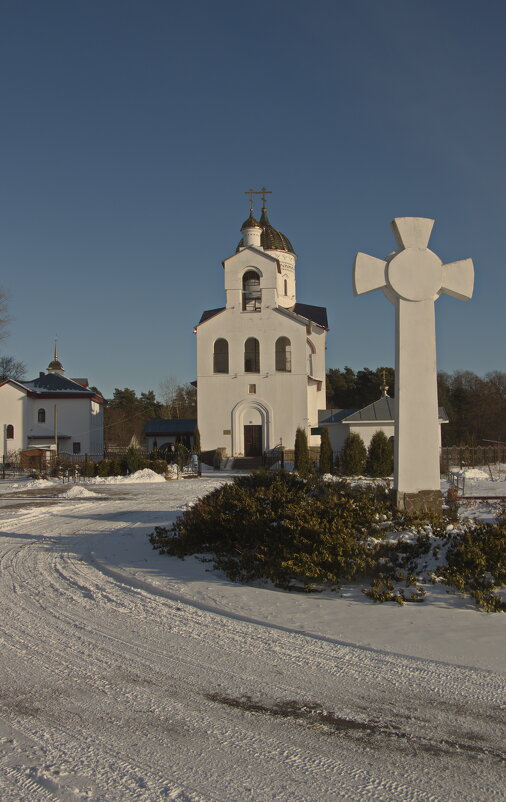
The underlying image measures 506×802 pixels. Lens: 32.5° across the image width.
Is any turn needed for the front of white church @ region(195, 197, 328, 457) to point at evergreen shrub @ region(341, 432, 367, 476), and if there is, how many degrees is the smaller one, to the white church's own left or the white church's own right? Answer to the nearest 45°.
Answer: approximately 45° to the white church's own left

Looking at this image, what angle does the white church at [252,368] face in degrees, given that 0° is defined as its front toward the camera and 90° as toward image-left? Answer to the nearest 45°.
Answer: approximately 0°

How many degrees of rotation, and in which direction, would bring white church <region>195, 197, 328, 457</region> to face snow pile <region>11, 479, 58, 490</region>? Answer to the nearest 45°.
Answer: approximately 45° to its right

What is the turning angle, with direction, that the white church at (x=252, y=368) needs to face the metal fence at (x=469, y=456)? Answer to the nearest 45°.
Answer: approximately 45° to its left

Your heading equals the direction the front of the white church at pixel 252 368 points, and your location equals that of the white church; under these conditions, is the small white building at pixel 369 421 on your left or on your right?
on your left

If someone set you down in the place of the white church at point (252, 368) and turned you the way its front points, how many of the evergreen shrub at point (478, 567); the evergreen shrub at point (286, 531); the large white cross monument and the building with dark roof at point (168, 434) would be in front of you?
3

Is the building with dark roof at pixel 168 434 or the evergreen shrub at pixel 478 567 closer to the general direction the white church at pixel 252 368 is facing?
the evergreen shrub

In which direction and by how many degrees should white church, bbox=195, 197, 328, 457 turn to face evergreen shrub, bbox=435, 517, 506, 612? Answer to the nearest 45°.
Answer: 0° — it already faces it
